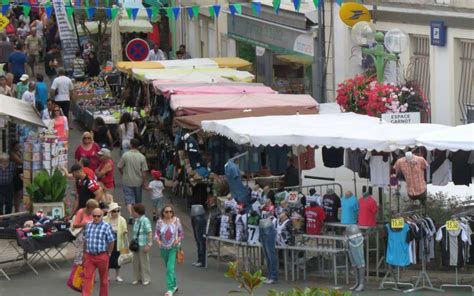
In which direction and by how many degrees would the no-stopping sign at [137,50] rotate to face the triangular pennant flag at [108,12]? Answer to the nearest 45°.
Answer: approximately 135° to its right

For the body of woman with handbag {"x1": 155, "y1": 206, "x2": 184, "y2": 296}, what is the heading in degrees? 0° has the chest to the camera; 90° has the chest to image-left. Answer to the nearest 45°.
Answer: approximately 0°

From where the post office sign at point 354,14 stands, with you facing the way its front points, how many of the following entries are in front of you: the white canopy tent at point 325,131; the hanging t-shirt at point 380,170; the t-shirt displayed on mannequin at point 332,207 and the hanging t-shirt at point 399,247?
4

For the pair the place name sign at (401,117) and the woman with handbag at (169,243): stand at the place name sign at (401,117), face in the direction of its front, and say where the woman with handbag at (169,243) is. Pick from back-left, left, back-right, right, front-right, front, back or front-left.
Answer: front-right

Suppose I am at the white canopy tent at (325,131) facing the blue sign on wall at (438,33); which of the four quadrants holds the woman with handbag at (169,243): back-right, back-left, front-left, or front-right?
back-left

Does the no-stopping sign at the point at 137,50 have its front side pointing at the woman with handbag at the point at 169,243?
yes

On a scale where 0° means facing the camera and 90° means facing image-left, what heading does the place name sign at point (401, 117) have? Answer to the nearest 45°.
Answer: approximately 0°

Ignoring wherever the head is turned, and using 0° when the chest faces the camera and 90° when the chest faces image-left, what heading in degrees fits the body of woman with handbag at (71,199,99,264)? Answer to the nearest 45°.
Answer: approximately 315°
